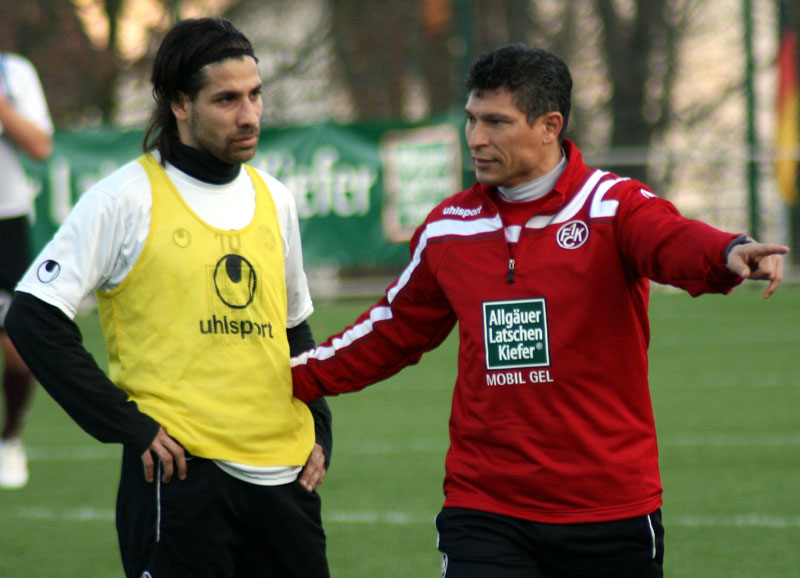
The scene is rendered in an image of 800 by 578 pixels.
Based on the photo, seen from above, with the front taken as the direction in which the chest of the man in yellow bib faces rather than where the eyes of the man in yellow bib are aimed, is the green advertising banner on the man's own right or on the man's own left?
on the man's own left

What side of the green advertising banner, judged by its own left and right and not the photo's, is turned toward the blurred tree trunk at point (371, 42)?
back

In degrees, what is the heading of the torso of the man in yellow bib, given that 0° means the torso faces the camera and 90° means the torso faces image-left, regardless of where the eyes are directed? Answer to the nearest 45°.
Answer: approximately 315°

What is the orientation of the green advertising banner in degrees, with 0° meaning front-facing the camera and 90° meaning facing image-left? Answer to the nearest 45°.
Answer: approximately 0°

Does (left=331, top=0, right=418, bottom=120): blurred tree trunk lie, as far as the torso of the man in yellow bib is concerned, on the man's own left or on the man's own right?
on the man's own left

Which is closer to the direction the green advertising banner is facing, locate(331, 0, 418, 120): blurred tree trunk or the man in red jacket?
the man in red jacket

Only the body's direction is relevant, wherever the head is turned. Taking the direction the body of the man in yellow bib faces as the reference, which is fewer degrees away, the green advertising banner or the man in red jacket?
the man in red jacket

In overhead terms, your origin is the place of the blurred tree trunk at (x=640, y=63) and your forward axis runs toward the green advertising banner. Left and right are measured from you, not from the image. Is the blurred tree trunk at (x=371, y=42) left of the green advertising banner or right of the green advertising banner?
right

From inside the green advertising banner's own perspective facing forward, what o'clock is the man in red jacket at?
The man in red jacket is roughly at 12 o'clock from the green advertising banner.
